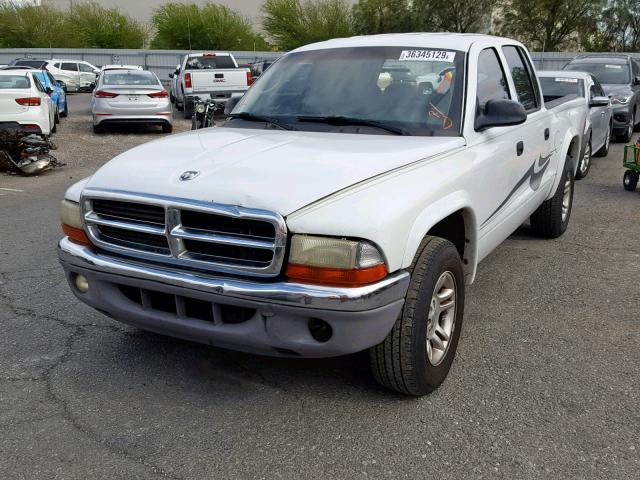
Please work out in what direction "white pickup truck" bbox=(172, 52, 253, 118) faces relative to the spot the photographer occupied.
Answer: facing away from the viewer

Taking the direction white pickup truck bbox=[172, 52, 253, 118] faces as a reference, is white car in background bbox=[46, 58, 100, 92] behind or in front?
in front

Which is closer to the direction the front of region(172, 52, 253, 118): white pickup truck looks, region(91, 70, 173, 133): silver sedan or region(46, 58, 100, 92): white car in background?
the white car in background

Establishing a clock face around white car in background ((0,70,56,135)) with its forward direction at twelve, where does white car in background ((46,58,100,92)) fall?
white car in background ((46,58,100,92)) is roughly at 12 o'clock from white car in background ((0,70,56,135)).

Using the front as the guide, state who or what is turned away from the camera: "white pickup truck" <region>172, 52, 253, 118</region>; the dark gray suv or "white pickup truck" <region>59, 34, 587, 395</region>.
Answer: "white pickup truck" <region>172, 52, 253, 118</region>

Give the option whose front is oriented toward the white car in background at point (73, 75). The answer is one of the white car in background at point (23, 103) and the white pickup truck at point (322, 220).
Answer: the white car in background at point (23, 103)

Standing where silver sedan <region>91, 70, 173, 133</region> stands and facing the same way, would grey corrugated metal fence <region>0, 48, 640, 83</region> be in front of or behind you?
in front

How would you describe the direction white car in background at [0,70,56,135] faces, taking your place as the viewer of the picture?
facing away from the viewer

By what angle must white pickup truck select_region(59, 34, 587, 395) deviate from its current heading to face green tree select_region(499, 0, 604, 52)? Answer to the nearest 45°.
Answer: approximately 135° to its right

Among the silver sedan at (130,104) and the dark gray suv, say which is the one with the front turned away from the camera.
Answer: the silver sedan

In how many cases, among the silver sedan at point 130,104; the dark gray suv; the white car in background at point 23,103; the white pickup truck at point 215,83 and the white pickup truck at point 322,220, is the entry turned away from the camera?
3

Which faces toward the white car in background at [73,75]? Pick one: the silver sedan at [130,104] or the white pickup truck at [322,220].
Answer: the silver sedan

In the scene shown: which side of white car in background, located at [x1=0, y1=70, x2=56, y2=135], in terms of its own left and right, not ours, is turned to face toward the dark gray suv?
right
